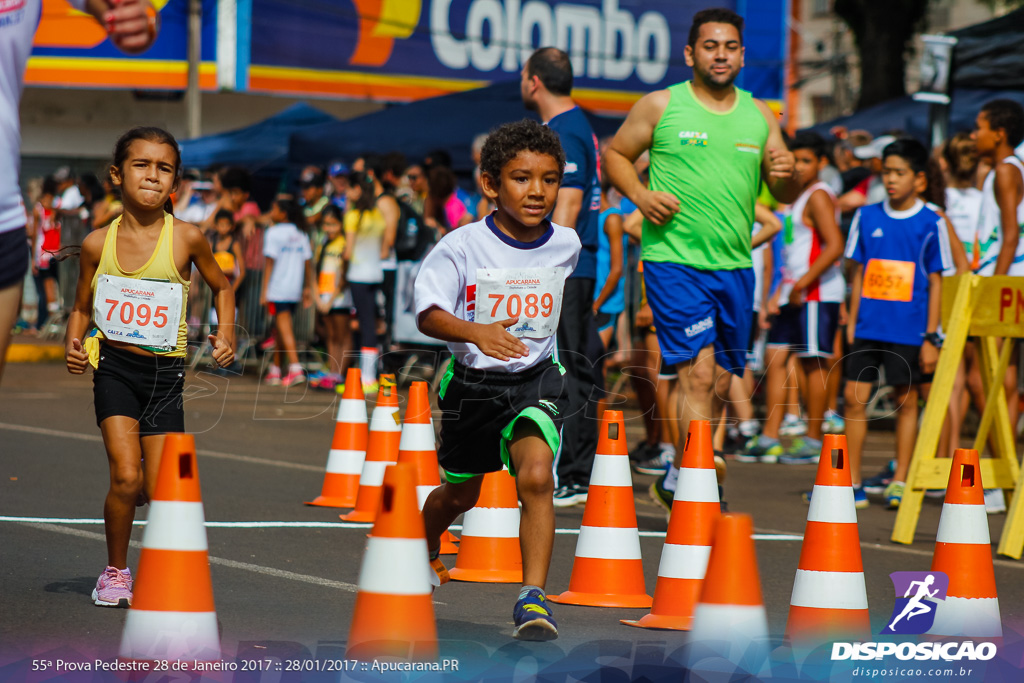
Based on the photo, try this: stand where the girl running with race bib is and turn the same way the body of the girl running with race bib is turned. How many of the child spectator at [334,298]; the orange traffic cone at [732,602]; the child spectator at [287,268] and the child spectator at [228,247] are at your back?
3

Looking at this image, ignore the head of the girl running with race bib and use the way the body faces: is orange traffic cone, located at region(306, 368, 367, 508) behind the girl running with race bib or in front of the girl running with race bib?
behind

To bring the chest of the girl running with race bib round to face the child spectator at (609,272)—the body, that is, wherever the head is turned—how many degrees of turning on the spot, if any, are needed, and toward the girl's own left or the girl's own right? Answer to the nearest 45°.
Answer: approximately 135° to the girl's own left

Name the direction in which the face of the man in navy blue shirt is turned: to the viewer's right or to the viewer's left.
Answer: to the viewer's left

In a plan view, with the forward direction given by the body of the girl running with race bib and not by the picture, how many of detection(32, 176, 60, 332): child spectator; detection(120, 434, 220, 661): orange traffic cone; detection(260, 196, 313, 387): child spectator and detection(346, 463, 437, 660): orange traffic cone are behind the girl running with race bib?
2

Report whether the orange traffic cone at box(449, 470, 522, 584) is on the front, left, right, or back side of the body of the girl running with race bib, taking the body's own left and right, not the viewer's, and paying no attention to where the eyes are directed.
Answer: left

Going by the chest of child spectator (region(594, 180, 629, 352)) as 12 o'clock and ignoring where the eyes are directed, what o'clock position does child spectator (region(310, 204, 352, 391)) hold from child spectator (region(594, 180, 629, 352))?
child spectator (region(310, 204, 352, 391)) is roughly at 2 o'clock from child spectator (region(594, 180, 629, 352)).
